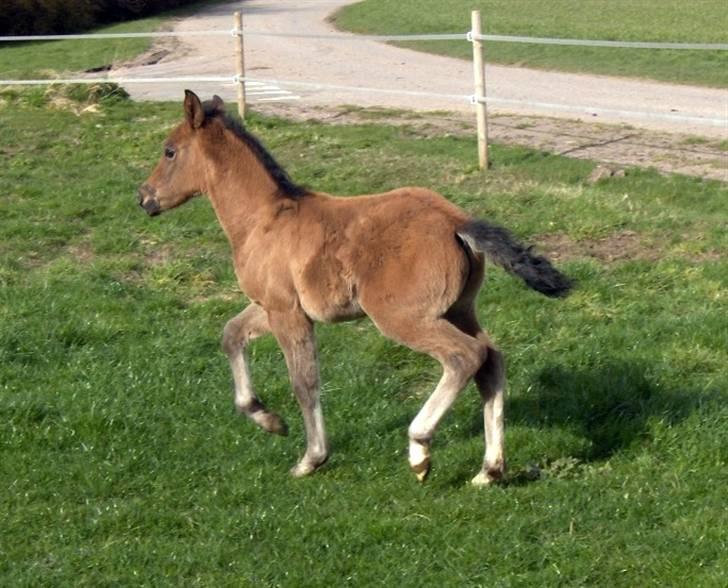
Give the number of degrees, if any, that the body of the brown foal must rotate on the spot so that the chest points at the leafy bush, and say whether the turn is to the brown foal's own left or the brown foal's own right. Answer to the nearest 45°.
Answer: approximately 90° to the brown foal's own right

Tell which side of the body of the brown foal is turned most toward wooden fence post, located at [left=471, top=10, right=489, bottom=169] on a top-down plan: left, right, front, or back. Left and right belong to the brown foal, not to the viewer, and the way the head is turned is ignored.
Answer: right

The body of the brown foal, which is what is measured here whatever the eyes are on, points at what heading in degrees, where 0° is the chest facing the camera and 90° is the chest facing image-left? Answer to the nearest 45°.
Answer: approximately 90°
